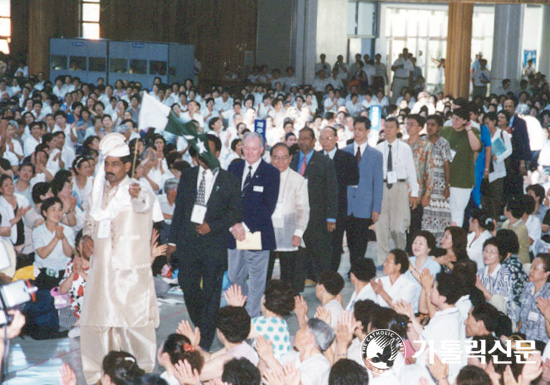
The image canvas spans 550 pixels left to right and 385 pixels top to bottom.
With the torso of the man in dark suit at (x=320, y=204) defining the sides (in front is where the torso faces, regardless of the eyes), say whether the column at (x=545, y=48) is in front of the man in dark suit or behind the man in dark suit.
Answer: behind

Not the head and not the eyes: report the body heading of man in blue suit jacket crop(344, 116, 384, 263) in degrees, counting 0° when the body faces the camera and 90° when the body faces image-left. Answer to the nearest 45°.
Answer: approximately 45°

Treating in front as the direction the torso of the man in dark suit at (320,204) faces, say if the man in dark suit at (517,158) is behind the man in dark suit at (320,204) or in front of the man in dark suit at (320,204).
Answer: behind

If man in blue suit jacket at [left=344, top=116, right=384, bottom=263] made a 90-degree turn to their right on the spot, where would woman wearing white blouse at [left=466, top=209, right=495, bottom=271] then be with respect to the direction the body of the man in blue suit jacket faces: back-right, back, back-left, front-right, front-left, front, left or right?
back

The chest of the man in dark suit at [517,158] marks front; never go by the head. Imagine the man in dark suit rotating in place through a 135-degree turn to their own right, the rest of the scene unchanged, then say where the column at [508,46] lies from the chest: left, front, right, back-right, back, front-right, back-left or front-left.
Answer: front

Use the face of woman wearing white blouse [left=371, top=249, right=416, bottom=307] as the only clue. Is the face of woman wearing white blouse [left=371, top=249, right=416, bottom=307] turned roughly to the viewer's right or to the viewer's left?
to the viewer's left

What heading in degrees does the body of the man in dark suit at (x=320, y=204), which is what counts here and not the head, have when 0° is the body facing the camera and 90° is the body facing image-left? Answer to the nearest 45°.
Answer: approximately 45°

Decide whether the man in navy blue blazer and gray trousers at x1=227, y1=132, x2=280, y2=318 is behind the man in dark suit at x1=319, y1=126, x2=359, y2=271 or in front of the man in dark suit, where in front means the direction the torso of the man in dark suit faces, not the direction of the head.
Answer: in front

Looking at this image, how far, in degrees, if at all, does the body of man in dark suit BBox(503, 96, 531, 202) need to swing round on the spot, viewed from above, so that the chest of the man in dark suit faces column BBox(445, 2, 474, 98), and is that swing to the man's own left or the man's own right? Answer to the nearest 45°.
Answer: approximately 135° to the man's own right
